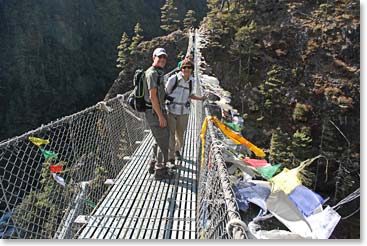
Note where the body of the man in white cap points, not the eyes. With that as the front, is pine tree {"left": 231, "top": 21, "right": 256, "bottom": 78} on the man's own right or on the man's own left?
on the man's own left

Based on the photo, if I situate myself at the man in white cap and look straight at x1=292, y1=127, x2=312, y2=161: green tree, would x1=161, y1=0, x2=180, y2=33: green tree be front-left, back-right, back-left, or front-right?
front-left

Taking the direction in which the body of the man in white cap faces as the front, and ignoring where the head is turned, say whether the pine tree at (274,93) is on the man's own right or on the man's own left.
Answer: on the man's own left
